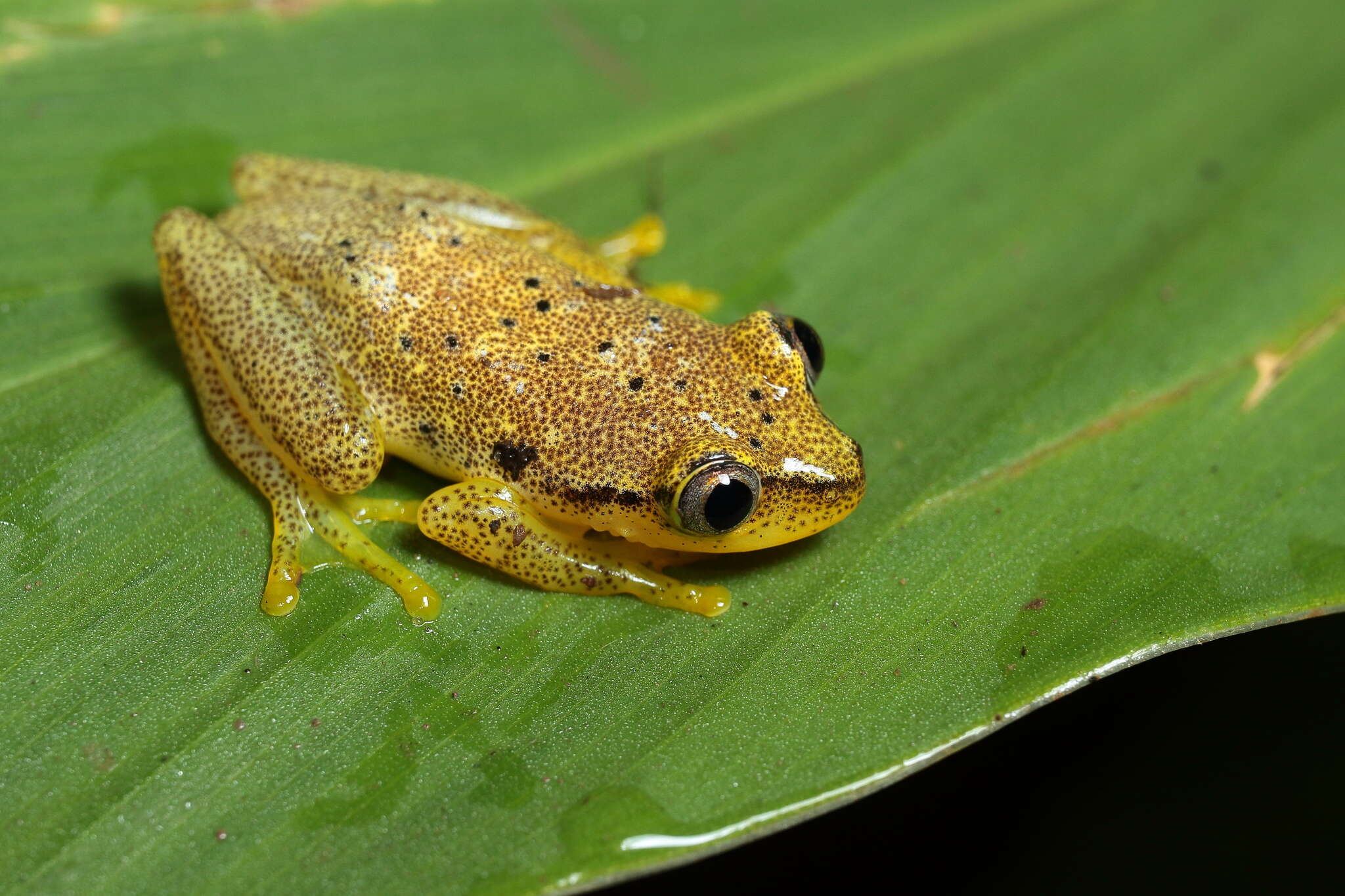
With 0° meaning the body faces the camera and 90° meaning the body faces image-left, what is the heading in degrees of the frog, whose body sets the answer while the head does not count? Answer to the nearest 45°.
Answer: approximately 315°
